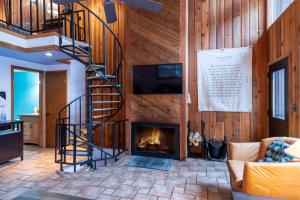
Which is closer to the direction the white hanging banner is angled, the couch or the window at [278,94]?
the couch

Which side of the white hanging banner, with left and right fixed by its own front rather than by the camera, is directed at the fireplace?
right

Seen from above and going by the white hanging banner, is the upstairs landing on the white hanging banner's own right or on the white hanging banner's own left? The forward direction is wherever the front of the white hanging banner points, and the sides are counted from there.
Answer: on the white hanging banner's own right

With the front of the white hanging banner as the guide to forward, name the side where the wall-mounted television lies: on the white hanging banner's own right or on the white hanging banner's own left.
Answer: on the white hanging banner's own right

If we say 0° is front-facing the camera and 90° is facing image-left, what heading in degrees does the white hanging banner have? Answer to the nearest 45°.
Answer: approximately 0°

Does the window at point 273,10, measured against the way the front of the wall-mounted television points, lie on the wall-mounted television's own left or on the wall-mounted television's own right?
on the wall-mounted television's own left

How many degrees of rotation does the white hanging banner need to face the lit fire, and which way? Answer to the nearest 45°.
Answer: approximately 90° to its right

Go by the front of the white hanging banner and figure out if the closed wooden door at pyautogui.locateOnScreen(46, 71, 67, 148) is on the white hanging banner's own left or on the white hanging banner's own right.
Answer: on the white hanging banner's own right

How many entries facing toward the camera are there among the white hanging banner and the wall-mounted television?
2
